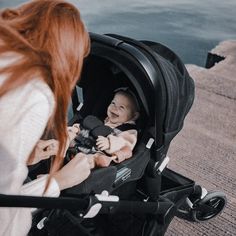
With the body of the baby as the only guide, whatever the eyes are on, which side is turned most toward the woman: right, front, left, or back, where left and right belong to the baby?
front

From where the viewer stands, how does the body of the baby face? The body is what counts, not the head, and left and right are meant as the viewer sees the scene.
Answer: facing the viewer and to the left of the viewer

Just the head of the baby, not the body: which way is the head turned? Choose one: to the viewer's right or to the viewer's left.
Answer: to the viewer's left

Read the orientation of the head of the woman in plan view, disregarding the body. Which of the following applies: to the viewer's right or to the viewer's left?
to the viewer's right
